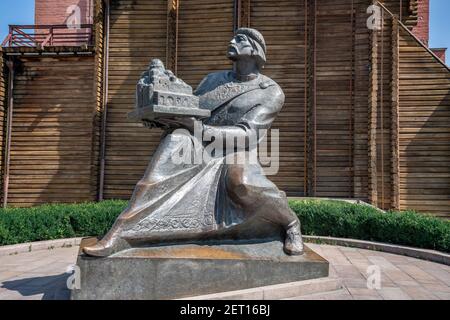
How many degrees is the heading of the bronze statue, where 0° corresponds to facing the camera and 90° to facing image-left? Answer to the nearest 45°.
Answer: approximately 45°

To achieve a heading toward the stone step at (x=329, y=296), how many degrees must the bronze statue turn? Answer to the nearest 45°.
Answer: approximately 135° to its left

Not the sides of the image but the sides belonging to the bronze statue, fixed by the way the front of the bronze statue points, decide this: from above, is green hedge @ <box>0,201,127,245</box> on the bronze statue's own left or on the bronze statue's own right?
on the bronze statue's own right

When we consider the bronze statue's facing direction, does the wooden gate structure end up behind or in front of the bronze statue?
behind
